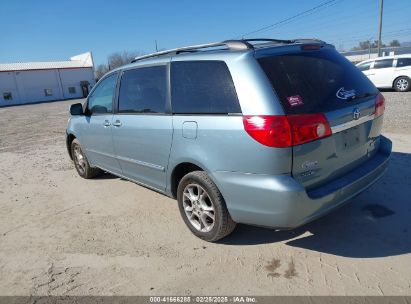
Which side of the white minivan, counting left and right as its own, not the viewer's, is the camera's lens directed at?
left

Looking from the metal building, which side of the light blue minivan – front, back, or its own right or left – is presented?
front

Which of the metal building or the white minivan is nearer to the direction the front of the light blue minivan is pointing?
the metal building

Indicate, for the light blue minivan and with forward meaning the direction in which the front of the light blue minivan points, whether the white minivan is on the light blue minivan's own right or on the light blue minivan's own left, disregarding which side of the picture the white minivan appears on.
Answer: on the light blue minivan's own right

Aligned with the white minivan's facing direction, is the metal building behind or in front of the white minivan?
in front

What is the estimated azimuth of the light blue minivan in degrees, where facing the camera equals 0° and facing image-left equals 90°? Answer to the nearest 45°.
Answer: approximately 135°

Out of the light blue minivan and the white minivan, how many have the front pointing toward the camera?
0

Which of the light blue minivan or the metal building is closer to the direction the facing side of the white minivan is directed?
the metal building

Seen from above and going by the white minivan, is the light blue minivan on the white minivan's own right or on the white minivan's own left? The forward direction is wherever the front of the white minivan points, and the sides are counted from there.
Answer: on the white minivan's own left
